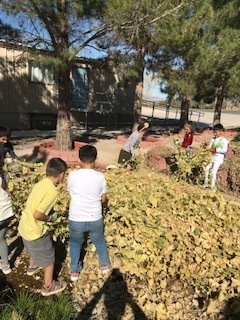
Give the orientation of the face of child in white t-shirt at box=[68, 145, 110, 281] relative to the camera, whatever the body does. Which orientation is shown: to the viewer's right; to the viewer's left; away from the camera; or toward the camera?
away from the camera

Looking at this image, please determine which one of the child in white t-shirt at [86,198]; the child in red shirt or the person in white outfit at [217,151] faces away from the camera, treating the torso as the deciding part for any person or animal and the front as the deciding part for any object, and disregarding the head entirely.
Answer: the child in white t-shirt at [86,198]

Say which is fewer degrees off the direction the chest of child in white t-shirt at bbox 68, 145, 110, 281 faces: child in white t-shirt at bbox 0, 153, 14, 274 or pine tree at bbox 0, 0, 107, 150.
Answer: the pine tree

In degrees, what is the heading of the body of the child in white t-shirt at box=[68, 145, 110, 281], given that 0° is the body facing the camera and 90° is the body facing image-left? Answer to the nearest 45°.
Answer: approximately 180°

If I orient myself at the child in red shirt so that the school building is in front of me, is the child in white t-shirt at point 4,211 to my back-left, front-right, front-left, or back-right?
back-left

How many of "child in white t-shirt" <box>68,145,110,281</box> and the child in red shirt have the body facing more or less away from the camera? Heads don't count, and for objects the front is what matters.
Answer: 1

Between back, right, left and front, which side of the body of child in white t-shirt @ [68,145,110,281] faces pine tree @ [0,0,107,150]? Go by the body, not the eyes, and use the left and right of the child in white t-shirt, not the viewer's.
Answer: front

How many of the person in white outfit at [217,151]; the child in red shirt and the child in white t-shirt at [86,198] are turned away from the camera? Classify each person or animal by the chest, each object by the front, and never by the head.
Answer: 1

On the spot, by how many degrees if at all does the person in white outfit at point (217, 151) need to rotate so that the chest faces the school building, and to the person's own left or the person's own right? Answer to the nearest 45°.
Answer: approximately 90° to the person's own right

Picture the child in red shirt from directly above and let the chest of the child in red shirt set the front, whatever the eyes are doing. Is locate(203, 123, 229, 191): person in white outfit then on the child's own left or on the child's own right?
on the child's own left

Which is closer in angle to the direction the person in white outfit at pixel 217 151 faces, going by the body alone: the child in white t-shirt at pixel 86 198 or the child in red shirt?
the child in white t-shirt

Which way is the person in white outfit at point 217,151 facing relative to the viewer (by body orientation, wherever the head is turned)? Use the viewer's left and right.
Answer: facing the viewer and to the left of the viewer

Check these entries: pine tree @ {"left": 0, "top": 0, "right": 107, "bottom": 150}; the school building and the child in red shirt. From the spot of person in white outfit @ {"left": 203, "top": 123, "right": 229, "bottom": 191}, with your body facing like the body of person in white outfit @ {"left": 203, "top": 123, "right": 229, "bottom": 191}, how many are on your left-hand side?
0
